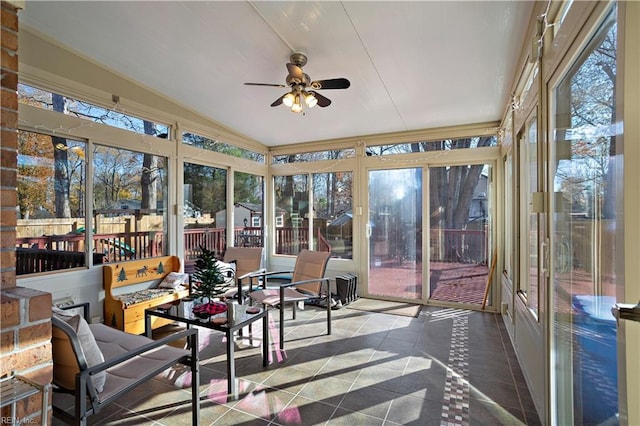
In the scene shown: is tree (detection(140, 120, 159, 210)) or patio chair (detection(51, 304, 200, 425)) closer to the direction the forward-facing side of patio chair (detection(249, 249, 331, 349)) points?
the patio chair

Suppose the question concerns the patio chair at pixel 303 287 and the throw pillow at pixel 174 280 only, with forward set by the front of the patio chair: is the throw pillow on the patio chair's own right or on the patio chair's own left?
on the patio chair's own right

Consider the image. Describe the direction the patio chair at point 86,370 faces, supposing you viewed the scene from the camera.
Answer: facing away from the viewer and to the right of the viewer

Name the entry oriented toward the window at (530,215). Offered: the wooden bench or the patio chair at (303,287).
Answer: the wooden bench

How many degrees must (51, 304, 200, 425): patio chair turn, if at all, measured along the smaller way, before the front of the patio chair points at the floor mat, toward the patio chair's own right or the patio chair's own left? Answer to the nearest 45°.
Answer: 0° — it already faces it

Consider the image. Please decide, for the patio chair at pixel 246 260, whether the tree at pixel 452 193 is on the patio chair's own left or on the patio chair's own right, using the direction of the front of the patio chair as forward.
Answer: on the patio chair's own left
